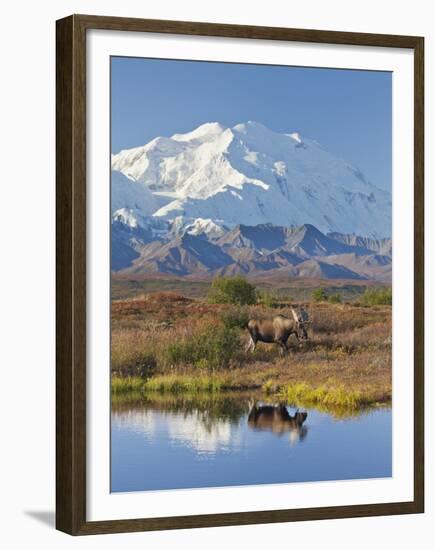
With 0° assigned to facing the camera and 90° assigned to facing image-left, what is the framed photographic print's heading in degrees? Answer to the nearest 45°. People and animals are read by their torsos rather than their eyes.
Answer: approximately 315°
